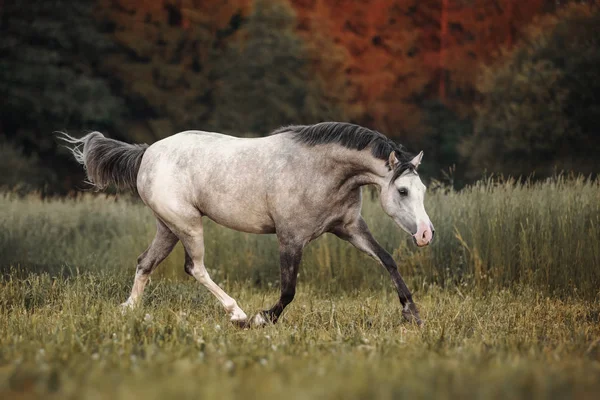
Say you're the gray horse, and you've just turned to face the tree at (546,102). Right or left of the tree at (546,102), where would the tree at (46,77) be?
left

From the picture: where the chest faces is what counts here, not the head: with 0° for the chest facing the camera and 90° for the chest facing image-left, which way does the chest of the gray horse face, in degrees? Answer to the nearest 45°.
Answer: approximately 270°

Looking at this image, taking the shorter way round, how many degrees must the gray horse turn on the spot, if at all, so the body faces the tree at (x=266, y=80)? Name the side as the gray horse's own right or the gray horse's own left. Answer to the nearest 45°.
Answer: approximately 90° to the gray horse's own left

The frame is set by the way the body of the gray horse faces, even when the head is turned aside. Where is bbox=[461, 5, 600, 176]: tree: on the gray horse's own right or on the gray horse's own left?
on the gray horse's own left

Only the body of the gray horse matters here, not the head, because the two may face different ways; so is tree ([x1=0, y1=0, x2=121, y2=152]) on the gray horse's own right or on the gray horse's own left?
on the gray horse's own left
